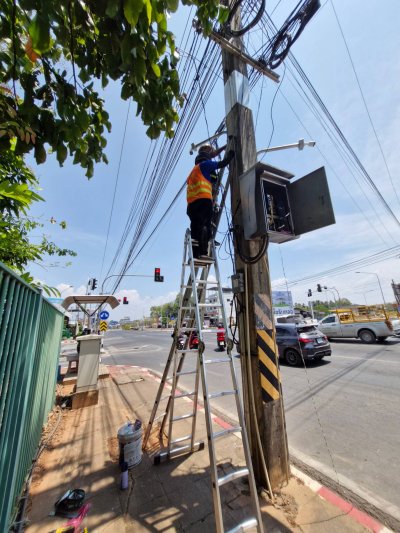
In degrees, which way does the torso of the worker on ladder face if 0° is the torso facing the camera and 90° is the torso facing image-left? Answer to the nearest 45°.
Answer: approximately 225°

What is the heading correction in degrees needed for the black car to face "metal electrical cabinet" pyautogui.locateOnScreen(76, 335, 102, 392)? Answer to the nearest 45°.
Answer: approximately 90° to its left

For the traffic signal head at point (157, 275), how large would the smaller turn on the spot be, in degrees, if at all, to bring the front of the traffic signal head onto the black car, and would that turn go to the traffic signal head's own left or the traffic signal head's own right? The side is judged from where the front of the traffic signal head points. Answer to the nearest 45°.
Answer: approximately 45° to the traffic signal head's own left

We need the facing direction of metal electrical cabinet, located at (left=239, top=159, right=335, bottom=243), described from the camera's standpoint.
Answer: facing the viewer and to the right of the viewer

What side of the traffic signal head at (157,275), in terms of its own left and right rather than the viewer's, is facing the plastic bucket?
front

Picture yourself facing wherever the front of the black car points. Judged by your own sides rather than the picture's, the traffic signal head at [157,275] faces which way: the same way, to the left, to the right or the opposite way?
the opposite way

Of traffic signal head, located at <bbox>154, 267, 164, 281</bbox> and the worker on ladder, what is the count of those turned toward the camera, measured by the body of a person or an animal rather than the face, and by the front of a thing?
1

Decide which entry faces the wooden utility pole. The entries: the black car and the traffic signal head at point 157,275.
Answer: the traffic signal head

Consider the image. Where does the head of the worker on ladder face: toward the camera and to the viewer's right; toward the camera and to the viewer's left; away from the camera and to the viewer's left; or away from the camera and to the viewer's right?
away from the camera and to the viewer's right

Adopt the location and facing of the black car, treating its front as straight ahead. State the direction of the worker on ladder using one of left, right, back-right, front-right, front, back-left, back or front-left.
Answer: back-left

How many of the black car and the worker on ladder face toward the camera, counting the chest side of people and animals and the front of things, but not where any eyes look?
0

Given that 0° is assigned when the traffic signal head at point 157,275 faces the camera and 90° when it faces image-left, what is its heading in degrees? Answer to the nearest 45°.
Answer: approximately 0°

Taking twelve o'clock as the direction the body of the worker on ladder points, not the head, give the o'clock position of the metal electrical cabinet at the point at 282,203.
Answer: The metal electrical cabinet is roughly at 2 o'clock from the worker on ladder.
